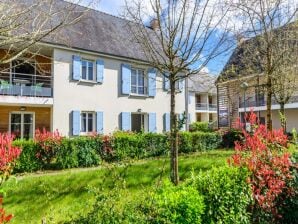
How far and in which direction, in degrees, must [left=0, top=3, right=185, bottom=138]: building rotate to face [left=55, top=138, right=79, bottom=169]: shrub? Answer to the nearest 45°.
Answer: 0° — it already faces it

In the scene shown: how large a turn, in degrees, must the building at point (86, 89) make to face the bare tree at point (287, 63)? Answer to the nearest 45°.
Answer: approximately 45° to its left

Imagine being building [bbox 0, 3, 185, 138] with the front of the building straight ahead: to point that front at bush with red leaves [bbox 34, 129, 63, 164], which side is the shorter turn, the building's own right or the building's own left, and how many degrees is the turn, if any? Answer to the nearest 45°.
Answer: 0° — it already faces it

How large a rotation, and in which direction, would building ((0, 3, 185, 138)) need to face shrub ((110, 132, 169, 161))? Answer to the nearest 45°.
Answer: approximately 45° to its left

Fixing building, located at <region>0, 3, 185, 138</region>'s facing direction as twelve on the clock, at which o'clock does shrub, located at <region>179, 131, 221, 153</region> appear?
The shrub is roughly at 10 o'clock from the building.

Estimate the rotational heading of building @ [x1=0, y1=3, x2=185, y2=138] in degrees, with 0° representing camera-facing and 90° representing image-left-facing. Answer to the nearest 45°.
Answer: approximately 0°

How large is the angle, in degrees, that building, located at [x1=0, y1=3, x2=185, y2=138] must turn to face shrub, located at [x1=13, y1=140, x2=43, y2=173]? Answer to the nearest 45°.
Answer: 0° — it already faces it

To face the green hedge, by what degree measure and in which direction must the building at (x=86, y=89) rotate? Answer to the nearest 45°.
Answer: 0° — it already faces it
